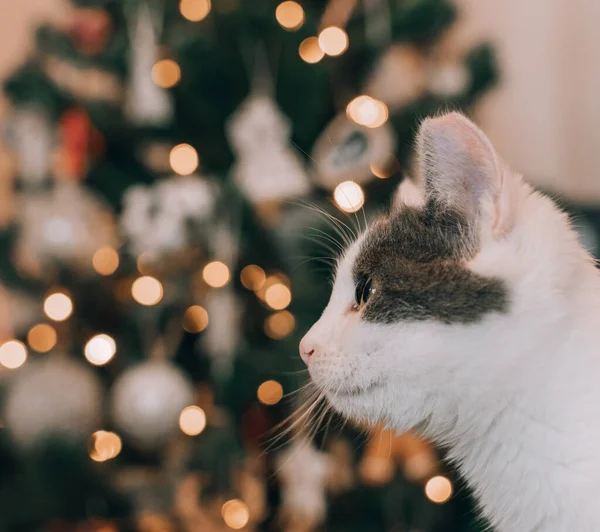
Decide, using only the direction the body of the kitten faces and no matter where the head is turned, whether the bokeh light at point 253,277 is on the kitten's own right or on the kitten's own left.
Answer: on the kitten's own right

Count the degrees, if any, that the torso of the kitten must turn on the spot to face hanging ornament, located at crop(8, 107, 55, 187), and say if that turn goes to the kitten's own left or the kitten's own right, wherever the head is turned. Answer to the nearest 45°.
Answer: approximately 45° to the kitten's own right

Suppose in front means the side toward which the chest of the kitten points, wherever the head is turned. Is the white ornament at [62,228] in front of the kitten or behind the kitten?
in front

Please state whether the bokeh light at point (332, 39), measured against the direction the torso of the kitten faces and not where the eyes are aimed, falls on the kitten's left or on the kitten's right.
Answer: on the kitten's right

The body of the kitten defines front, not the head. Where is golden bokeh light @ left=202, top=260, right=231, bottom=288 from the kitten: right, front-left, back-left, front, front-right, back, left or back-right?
front-right

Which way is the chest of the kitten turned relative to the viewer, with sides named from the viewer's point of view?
facing to the left of the viewer
